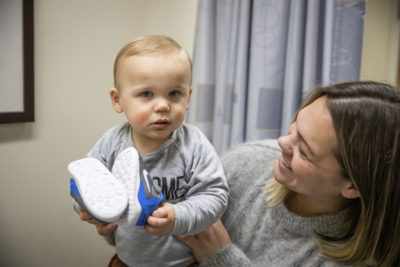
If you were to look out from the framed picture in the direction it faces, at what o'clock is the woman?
The woman is roughly at 11 o'clock from the framed picture.

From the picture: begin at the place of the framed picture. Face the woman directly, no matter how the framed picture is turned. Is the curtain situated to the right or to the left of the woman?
left

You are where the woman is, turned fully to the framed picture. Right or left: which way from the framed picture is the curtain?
right

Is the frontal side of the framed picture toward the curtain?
no

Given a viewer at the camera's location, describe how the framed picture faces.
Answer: facing the viewer

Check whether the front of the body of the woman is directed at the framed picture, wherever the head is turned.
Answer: no

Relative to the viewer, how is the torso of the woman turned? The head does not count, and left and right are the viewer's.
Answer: facing the viewer and to the left of the viewer

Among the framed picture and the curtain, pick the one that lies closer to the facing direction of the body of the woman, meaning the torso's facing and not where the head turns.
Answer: the framed picture

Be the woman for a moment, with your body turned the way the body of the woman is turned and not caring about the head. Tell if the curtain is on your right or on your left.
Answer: on your right

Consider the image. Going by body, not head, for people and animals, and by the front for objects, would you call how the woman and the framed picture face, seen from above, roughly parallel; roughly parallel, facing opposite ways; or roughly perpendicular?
roughly perpendicular
